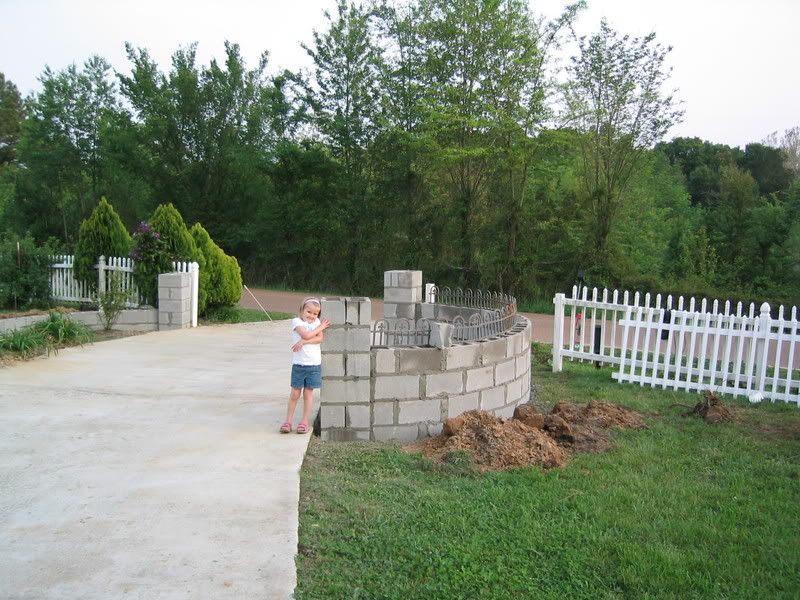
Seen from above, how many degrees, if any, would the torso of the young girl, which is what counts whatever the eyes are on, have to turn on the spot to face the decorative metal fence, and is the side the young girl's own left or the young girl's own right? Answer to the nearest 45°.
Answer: approximately 135° to the young girl's own left

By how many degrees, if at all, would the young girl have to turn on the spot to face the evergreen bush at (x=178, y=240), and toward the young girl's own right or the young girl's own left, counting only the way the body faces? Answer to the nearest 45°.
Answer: approximately 180°

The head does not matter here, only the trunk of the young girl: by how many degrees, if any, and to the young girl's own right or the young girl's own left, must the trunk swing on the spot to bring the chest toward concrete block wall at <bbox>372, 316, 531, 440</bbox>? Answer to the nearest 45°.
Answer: approximately 90° to the young girl's own left

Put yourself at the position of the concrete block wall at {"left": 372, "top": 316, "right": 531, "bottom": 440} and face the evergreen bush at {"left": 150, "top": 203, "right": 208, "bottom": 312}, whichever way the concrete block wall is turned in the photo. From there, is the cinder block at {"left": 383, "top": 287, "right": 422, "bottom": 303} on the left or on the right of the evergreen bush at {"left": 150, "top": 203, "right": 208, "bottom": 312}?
right

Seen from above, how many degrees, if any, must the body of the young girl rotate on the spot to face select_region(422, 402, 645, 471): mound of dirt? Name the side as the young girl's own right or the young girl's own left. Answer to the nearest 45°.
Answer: approximately 90° to the young girl's own left

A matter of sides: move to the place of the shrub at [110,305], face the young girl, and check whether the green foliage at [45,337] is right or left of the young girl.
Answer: right

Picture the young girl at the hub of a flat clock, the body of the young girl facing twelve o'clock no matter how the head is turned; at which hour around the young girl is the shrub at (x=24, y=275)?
The shrub is roughly at 5 o'clock from the young girl.

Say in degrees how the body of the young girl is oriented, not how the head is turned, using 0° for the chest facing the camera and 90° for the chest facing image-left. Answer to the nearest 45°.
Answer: approximately 0°

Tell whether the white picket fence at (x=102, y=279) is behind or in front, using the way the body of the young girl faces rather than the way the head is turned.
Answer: behind
